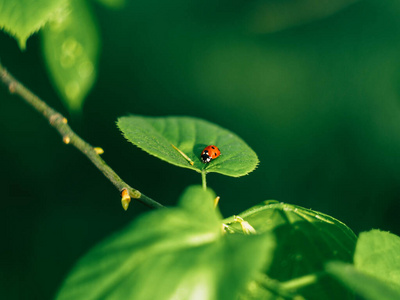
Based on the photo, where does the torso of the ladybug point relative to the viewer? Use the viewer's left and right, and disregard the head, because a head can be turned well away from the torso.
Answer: facing the viewer and to the left of the viewer
